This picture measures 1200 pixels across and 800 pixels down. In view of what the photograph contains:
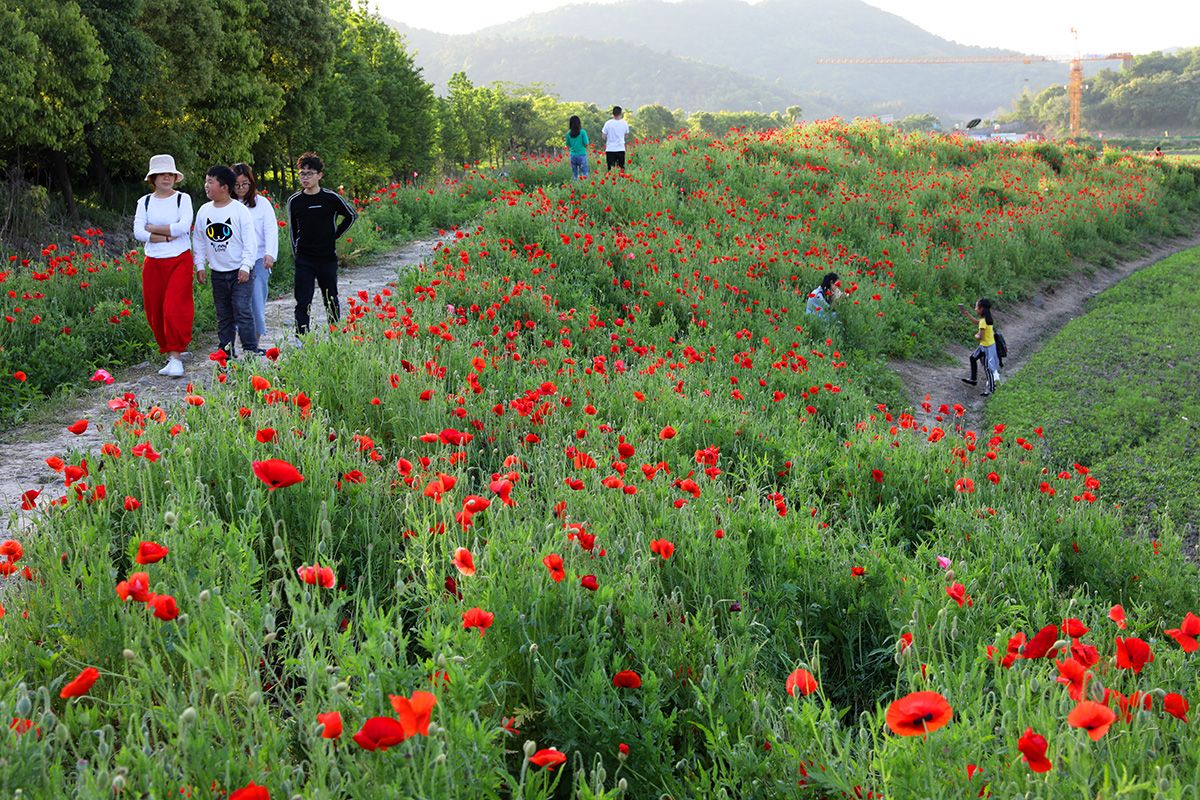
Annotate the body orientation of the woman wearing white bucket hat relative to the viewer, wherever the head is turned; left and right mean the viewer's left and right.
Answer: facing the viewer

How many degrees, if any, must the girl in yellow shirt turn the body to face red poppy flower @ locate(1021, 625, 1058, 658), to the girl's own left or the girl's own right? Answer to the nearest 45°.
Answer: approximately 90° to the girl's own left

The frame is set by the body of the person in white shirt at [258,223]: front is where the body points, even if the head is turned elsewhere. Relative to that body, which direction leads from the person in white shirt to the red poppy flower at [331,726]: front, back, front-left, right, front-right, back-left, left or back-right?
front-left

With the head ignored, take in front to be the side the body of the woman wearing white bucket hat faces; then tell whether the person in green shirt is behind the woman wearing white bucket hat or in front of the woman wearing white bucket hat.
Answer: behind

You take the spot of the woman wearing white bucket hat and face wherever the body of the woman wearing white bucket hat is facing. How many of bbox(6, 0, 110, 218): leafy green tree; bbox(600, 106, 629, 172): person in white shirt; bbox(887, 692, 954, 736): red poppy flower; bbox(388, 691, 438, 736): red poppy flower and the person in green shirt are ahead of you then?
2

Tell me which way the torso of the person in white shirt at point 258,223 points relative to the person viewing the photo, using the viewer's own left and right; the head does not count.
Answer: facing the viewer and to the left of the viewer

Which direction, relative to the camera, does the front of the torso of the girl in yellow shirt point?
to the viewer's left

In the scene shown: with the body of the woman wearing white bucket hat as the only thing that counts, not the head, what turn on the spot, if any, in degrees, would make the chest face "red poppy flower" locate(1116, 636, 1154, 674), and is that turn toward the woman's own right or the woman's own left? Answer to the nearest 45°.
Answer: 0° — they already face it

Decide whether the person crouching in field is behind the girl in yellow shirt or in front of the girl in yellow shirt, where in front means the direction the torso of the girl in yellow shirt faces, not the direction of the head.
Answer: in front

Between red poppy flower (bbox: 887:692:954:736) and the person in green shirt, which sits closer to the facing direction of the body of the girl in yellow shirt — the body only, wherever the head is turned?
the person in green shirt

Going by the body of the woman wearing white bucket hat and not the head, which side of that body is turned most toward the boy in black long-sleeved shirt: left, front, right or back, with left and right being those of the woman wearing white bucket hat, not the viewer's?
back

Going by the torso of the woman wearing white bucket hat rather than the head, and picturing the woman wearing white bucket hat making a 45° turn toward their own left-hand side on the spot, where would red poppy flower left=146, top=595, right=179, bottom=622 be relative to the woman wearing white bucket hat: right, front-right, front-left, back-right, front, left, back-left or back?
front-right

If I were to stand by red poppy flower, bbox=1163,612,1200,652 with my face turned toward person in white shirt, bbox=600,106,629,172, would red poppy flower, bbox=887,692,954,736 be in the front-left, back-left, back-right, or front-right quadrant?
back-left

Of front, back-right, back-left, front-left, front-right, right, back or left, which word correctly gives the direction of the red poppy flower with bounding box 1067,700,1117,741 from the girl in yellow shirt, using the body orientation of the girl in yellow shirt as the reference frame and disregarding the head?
left

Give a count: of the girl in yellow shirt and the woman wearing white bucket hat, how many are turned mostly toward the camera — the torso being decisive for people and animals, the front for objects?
1
